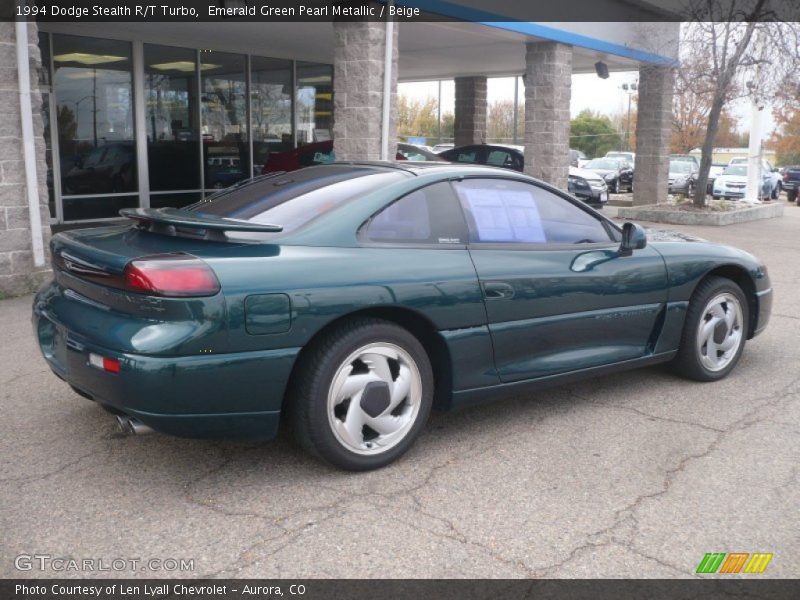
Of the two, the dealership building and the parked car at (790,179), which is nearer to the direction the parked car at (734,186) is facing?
the dealership building

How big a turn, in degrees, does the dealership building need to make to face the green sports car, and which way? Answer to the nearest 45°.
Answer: approximately 45° to its right

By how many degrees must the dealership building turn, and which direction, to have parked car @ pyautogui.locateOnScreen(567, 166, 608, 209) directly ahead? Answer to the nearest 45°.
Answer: approximately 90° to its left

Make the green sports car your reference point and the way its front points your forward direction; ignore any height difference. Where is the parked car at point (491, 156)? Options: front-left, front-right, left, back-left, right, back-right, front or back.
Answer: front-left

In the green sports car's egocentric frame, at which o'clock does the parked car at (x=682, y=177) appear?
The parked car is roughly at 11 o'clock from the green sports car.

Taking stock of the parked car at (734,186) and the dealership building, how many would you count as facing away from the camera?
0

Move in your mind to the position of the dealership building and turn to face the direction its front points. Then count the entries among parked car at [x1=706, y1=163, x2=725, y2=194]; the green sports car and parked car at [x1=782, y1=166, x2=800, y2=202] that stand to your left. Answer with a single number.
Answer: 2

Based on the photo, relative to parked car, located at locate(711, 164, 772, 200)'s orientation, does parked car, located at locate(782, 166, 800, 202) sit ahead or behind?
behind

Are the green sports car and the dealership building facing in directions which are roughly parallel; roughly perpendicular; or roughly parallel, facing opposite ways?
roughly perpendicular

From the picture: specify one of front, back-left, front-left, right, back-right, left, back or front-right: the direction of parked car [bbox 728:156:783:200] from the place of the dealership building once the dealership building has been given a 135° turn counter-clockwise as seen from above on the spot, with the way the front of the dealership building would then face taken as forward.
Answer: front-right

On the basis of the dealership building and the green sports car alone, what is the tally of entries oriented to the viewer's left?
0

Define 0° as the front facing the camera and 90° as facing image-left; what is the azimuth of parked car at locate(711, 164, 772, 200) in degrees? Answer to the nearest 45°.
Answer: approximately 45°
